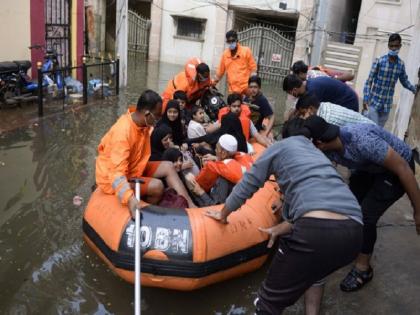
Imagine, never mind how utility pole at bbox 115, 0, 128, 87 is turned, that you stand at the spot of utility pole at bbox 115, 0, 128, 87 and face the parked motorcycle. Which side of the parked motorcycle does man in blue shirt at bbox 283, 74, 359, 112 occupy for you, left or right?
left

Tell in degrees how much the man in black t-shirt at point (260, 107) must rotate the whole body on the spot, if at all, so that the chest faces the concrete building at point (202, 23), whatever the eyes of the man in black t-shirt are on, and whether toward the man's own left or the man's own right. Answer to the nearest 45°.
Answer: approximately 135° to the man's own right

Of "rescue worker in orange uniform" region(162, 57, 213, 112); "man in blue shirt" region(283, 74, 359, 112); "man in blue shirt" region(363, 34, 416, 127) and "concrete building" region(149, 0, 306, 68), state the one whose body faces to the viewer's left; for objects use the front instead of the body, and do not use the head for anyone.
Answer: "man in blue shirt" region(283, 74, 359, 112)

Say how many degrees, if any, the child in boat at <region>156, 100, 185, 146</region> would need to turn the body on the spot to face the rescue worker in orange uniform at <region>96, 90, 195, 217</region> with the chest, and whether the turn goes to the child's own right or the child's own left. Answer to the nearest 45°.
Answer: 0° — they already face them

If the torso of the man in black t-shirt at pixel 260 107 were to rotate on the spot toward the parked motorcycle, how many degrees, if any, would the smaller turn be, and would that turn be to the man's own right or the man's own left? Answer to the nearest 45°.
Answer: approximately 45° to the man's own right

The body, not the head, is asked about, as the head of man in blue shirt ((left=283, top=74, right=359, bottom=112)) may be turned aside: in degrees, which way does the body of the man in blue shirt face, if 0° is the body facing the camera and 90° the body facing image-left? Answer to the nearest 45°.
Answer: approximately 90°

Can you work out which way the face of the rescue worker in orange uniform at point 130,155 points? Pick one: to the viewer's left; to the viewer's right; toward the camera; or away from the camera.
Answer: to the viewer's right

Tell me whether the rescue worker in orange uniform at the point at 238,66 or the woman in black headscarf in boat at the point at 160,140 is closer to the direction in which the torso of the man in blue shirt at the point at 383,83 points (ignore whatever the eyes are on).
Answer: the woman in black headscarf in boat

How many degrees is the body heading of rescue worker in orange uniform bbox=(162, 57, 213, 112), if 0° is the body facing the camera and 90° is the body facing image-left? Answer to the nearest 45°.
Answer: approximately 315°

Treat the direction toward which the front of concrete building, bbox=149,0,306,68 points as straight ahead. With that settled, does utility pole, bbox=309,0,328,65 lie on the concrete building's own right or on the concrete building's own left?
on the concrete building's own left

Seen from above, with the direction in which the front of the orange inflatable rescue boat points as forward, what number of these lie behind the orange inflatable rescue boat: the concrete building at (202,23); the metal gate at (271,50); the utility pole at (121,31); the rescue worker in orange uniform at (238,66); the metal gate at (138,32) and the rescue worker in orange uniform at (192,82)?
6

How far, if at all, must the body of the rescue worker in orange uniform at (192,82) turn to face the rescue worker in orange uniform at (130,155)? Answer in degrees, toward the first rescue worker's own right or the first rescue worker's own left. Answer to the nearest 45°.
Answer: approximately 45° to the first rescue worker's own right

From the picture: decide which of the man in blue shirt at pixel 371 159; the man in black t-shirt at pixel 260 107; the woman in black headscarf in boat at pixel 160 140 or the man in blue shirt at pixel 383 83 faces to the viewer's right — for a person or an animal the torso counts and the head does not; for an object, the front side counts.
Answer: the woman in black headscarf in boat

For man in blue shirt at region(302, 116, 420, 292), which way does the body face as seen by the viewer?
to the viewer's left
